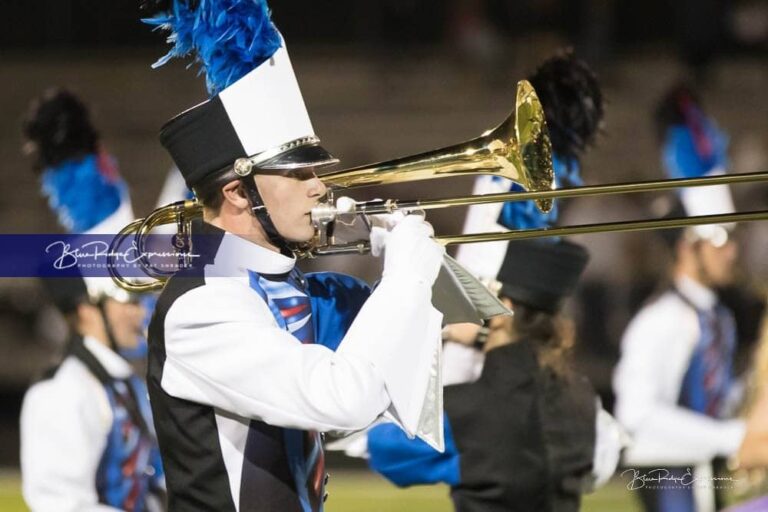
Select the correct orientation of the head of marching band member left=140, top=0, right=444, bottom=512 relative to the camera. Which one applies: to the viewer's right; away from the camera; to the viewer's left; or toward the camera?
to the viewer's right

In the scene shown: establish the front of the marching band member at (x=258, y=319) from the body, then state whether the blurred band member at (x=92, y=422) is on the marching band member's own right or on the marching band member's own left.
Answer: on the marching band member's own left

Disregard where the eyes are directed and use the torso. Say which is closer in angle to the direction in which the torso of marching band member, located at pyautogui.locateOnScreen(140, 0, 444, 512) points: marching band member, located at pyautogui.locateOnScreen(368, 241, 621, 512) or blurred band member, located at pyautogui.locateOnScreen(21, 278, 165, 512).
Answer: the marching band member

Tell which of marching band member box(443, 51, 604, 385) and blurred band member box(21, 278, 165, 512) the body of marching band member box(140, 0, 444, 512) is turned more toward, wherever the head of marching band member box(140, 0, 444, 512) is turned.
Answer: the marching band member

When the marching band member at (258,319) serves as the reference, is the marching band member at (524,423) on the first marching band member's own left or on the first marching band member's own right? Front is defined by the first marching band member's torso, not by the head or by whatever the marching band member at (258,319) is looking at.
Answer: on the first marching band member's own left

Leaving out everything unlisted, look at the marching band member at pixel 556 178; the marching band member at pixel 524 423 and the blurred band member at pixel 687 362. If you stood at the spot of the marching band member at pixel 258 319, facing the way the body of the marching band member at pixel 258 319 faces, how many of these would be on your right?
0

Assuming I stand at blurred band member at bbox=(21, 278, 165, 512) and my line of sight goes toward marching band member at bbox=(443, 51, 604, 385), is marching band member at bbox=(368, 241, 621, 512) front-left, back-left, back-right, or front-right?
front-right

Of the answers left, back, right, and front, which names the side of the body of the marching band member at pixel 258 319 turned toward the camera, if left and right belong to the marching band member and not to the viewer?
right

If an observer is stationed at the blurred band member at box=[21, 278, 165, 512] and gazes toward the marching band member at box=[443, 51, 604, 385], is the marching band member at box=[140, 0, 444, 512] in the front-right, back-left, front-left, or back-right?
front-right

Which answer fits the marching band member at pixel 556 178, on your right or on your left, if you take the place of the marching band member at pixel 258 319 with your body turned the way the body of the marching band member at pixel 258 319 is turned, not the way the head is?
on your left

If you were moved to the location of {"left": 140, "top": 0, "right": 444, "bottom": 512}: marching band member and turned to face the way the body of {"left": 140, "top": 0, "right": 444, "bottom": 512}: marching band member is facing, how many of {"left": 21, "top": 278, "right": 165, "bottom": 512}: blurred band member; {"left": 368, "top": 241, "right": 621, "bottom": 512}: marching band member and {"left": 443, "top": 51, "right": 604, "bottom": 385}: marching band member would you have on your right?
0

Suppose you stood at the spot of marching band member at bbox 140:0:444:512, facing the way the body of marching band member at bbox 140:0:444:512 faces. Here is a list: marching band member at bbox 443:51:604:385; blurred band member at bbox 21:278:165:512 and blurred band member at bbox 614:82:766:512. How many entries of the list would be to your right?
0

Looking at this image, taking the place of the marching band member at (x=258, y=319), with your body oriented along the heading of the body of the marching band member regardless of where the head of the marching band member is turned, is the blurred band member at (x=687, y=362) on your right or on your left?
on your left
